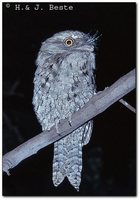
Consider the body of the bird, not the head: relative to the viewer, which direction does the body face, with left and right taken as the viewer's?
facing the viewer and to the right of the viewer
